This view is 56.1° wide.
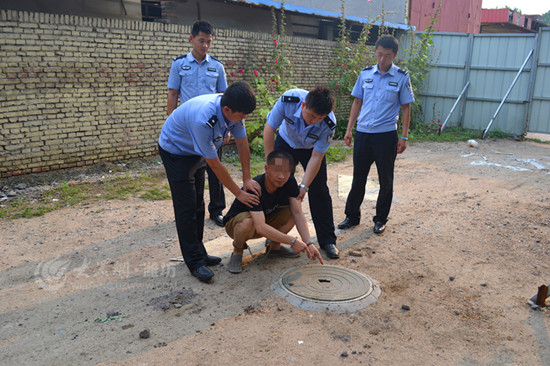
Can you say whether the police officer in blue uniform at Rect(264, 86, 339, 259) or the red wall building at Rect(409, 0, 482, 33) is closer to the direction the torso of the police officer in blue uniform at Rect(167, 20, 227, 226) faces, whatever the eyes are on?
the police officer in blue uniform

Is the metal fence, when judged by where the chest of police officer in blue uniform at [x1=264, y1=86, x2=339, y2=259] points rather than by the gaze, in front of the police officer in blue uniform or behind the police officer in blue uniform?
behind

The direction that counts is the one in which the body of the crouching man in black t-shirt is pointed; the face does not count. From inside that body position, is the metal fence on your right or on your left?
on your left

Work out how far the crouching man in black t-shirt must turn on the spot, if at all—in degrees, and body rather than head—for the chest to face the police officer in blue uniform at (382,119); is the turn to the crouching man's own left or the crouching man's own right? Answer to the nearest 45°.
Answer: approximately 90° to the crouching man's own left

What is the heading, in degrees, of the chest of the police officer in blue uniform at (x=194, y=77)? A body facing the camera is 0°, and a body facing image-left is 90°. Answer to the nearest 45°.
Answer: approximately 0°

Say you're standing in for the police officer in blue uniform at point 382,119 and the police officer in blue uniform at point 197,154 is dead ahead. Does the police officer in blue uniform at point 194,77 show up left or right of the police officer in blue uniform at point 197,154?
right

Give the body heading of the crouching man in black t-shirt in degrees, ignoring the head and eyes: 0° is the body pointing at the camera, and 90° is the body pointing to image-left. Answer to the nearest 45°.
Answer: approximately 315°

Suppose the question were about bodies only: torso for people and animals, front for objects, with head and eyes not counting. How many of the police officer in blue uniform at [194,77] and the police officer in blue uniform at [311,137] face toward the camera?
2

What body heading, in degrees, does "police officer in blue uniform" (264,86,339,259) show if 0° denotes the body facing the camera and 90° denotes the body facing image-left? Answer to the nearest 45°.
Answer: approximately 0°
